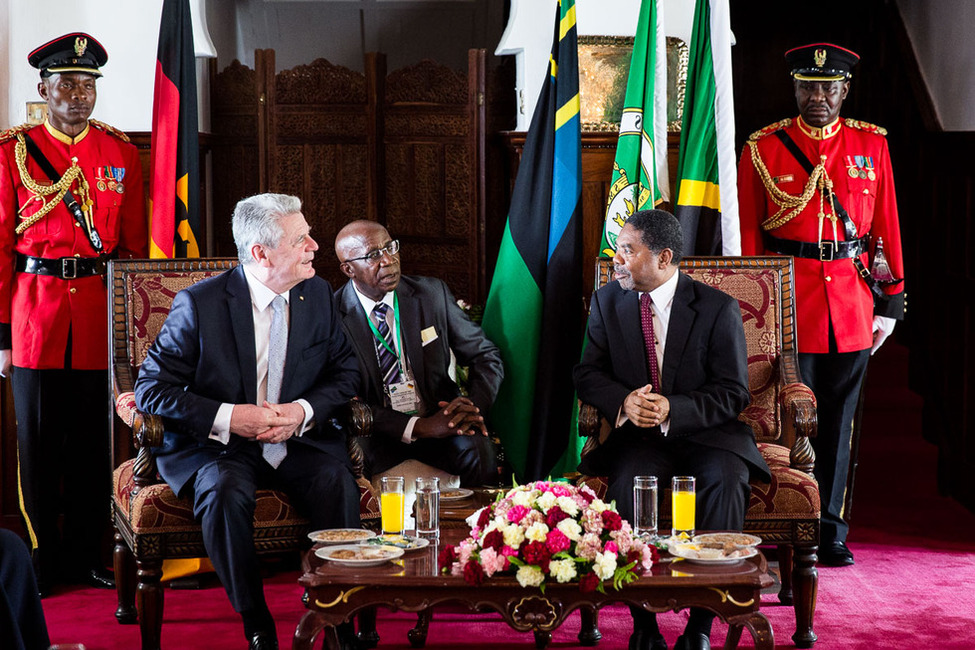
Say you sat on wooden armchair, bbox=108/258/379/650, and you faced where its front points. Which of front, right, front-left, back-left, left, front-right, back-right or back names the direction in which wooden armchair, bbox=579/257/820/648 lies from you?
front-left

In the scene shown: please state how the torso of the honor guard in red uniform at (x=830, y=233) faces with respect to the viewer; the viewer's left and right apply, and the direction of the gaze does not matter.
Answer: facing the viewer

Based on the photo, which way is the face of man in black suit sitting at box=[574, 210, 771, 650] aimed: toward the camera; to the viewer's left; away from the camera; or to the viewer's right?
to the viewer's left

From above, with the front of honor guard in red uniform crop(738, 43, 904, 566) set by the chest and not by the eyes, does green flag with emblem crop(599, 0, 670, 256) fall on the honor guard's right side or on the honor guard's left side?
on the honor guard's right side

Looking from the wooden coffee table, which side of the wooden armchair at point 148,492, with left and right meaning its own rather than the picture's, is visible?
front

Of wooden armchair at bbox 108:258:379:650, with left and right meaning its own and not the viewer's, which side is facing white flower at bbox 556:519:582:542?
front

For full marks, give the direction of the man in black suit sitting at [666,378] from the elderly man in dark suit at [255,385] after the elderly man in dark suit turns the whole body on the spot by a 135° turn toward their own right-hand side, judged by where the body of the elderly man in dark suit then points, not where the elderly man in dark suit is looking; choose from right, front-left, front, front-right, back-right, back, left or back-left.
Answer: back

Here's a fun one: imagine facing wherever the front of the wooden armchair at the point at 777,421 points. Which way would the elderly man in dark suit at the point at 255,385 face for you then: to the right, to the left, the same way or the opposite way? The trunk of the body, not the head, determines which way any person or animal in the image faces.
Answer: to the left

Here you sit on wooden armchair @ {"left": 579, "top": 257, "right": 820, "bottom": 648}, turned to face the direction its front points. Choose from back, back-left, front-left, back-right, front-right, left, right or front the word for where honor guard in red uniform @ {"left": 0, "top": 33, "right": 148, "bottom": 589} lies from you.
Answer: right

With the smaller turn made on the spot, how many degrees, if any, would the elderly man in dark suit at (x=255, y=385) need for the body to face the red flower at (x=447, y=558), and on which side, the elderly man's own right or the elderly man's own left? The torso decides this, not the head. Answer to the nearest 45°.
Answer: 0° — they already face it

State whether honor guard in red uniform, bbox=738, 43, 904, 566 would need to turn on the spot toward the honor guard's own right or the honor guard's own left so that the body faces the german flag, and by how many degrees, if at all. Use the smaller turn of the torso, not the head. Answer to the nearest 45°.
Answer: approximately 90° to the honor guard's own right

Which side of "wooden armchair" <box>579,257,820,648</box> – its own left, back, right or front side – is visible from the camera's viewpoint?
front

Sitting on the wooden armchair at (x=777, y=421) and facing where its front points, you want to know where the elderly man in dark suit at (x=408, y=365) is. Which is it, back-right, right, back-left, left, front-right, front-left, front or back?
right

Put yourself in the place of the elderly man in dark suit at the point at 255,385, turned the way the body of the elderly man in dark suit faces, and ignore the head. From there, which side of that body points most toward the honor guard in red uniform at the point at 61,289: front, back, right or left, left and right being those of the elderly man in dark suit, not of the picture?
back

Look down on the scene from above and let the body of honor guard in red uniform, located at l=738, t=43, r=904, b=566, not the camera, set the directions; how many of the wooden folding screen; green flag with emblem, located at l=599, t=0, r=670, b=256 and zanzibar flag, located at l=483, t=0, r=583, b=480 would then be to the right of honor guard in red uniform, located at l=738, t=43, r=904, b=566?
3

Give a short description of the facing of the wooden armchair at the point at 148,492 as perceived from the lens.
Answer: facing the viewer and to the right of the viewer

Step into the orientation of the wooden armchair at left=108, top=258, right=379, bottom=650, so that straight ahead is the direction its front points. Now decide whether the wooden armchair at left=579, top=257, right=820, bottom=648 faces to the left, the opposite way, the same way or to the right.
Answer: to the right
